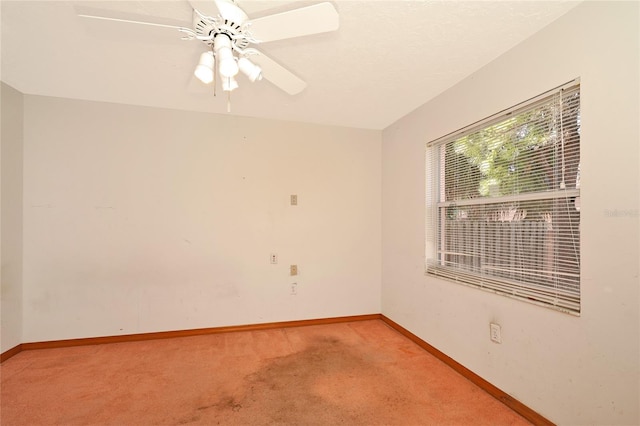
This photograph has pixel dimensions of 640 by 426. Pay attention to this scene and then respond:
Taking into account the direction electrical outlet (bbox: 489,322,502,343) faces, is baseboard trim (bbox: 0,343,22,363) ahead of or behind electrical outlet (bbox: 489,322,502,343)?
ahead

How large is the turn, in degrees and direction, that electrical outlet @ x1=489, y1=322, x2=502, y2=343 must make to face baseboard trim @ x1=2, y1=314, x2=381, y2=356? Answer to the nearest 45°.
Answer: approximately 45° to its right

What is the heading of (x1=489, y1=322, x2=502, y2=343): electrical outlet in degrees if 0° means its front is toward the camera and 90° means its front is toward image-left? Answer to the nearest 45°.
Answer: approximately 45°
